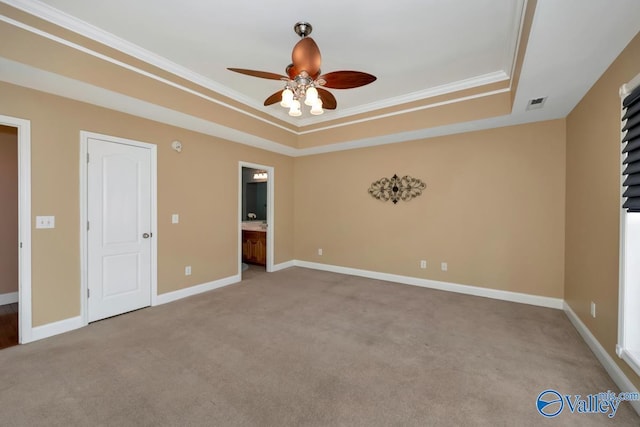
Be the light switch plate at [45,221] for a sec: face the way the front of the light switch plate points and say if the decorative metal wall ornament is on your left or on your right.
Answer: on your left

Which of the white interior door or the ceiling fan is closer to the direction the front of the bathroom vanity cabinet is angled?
the white interior door

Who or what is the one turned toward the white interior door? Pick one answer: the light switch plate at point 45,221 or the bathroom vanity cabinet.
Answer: the bathroom vanity cabinet

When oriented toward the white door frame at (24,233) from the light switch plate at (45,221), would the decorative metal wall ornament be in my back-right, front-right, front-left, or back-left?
back-left

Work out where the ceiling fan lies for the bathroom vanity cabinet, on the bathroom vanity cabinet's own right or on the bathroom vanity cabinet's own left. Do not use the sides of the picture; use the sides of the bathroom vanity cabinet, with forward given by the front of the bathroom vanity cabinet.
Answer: on the bathroom vanity cabinet's own left

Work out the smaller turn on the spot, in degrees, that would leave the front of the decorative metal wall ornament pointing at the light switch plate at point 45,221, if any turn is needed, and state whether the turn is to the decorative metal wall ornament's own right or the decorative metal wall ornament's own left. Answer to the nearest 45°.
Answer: approximately 45° to the decorative metal wall ornament's own right

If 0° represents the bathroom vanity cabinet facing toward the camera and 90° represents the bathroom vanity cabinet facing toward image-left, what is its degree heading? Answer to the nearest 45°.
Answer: approximately 45°

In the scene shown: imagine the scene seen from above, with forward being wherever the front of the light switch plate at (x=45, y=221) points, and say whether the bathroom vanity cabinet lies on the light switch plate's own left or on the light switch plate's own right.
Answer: on the light switch plate's own left

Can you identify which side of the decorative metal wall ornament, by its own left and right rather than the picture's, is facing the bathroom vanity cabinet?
right
